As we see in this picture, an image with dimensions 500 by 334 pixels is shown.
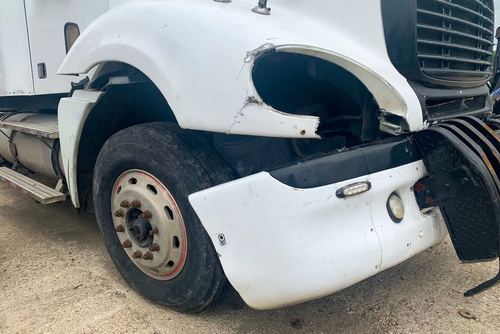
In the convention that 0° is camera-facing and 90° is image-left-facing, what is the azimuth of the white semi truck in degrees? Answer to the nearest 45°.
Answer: approximately 315°
